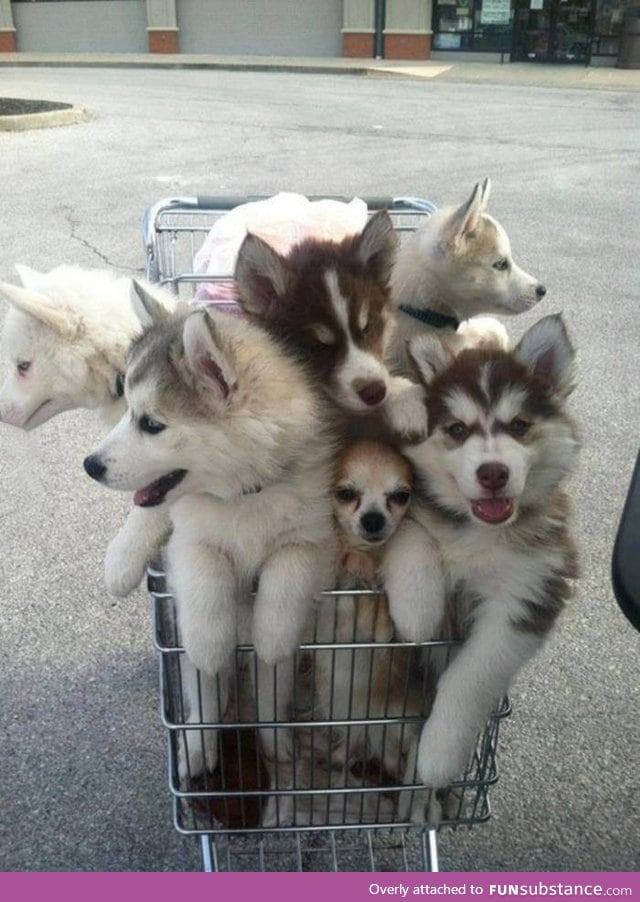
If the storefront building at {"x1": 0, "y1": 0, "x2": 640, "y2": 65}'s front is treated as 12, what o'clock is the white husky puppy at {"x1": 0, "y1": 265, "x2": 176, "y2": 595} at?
The white husky puppy is roughly at 12 o'clock from the storefront building.

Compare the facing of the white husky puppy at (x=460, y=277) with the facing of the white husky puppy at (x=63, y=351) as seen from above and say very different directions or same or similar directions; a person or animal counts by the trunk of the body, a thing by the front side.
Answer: very different directions

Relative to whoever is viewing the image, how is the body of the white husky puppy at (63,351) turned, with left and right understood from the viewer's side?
facing to the left of the viewer

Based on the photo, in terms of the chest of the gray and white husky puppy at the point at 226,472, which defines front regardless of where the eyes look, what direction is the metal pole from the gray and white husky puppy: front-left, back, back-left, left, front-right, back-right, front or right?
back-right

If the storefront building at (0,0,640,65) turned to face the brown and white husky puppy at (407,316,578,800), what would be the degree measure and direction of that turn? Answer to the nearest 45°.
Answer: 0° — it already faces it

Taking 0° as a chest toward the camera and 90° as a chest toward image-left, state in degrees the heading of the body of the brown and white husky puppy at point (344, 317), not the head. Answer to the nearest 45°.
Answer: approximately 0°

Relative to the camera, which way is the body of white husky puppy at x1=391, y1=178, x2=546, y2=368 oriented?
to the viewer's right

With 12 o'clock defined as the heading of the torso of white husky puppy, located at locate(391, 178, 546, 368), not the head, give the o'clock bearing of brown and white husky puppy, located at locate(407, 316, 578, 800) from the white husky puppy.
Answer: The brown and white husky puppy is roughly at 3 o'clock from the white husky puppy.

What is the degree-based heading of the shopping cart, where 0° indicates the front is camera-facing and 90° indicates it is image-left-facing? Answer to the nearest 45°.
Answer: approximately 0°
